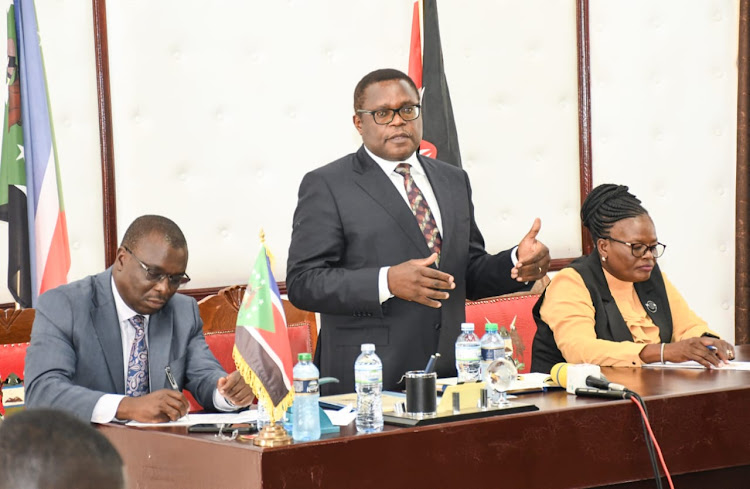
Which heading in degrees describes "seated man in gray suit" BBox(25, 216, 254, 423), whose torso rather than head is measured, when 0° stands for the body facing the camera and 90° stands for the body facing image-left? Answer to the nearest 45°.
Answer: approximately 315°

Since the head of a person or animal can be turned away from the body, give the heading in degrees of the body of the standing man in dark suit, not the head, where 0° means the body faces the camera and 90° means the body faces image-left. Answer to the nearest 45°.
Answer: approximately 315°

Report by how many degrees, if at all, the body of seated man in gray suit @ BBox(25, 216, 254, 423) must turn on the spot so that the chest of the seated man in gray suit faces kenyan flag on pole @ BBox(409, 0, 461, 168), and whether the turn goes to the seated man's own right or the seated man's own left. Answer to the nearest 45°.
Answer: approximately 90° to the seated man's own left

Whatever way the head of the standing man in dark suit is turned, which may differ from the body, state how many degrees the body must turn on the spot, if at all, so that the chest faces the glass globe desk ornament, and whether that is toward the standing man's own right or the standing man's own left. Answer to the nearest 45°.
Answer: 0° — they already face it

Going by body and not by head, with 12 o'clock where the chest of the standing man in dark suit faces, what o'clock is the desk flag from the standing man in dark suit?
The desk flag is roughly at 2 o'clock from the standing man in dark suit.
